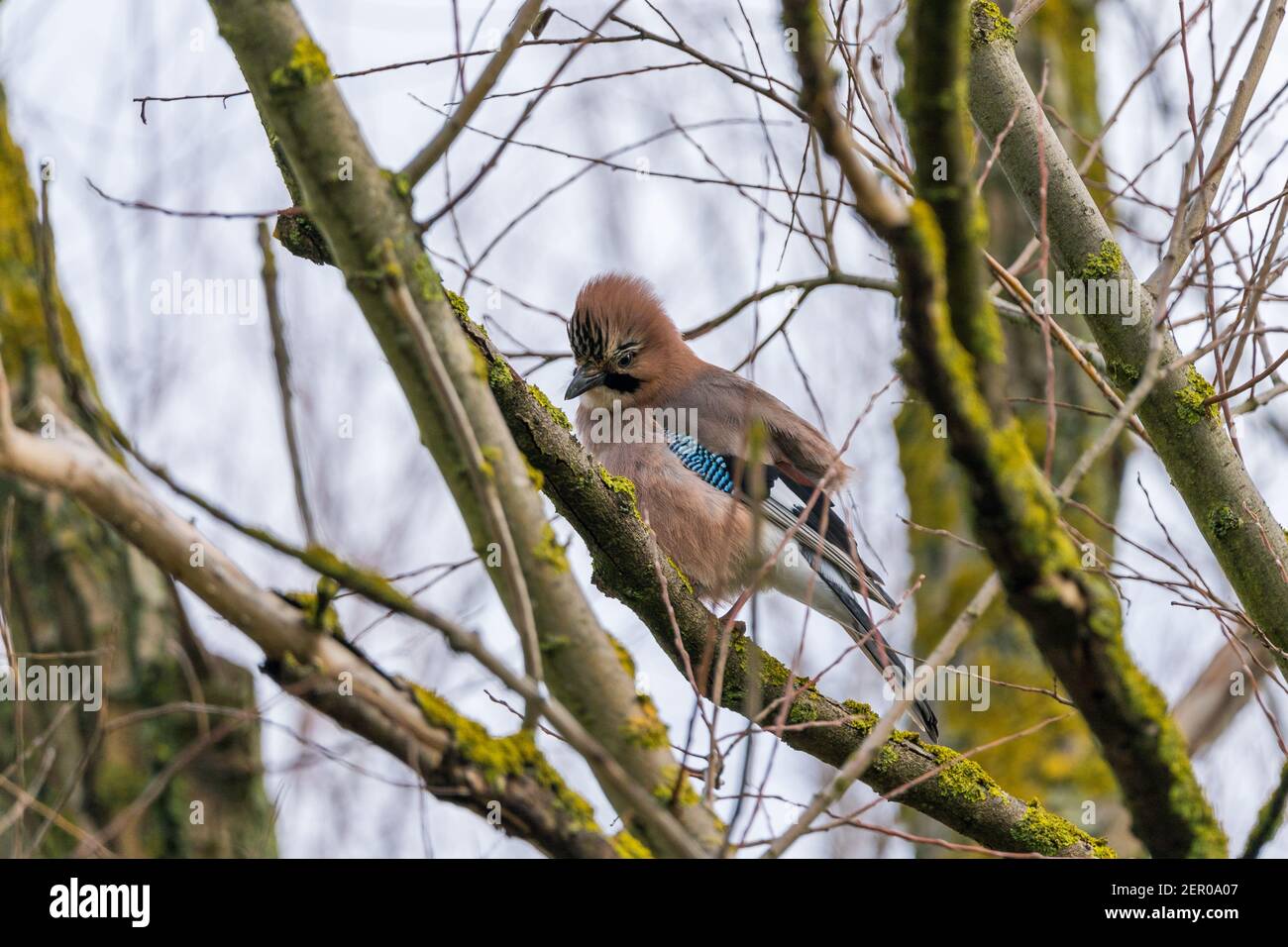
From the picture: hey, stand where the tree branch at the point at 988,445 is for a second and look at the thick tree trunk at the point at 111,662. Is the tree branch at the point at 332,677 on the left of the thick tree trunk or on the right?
left

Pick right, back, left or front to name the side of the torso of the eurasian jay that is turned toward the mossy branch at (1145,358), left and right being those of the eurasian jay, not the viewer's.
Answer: back

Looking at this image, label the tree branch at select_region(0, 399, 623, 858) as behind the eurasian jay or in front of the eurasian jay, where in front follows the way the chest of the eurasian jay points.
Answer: in front

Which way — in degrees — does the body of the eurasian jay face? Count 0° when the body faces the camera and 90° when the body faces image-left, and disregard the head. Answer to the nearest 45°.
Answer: approximately 45°
